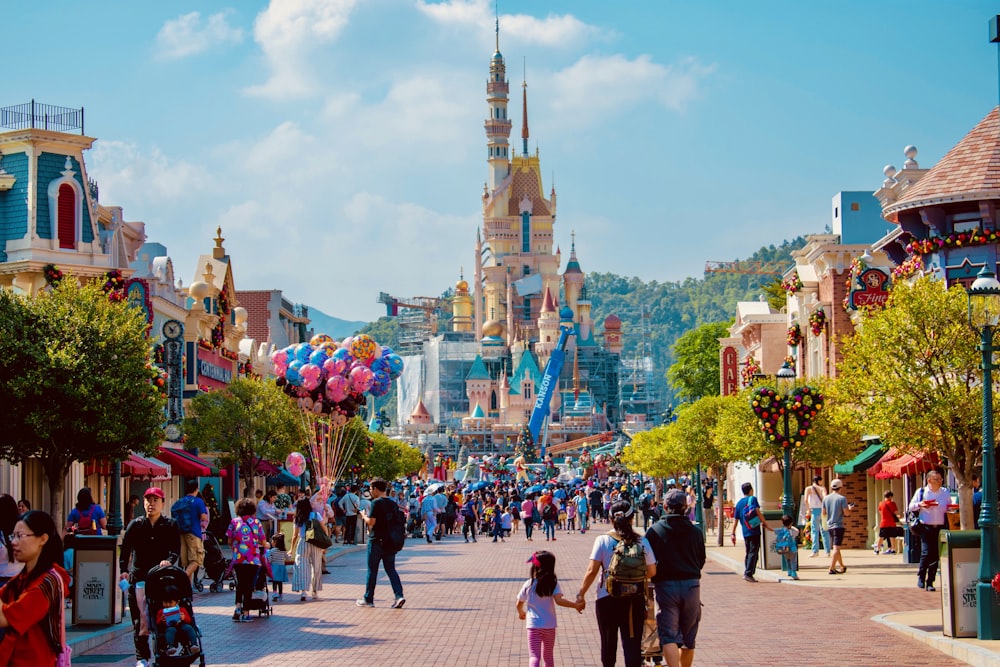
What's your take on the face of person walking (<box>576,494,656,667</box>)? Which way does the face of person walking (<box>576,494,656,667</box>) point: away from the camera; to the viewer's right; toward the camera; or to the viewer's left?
away from the camera

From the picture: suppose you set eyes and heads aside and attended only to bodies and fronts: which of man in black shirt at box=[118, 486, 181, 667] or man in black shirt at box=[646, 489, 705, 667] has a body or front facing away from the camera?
man in black shirt at box=[646, 489, 705, 667]

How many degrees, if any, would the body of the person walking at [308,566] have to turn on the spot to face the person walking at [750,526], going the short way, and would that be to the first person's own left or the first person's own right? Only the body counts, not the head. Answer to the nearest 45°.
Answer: approximately 90° to the first person's own right

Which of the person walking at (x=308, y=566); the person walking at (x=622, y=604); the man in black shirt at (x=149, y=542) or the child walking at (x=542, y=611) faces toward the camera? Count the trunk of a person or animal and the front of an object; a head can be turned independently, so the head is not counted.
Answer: the man in black shirt

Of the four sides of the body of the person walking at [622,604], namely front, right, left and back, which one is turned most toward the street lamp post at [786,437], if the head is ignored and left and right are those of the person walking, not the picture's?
front

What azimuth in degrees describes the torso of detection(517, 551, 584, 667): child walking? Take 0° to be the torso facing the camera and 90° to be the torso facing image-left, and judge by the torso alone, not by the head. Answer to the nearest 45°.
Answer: approximately 180°

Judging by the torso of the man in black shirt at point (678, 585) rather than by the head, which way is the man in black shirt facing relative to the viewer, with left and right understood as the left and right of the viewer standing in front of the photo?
facing away from the viewer

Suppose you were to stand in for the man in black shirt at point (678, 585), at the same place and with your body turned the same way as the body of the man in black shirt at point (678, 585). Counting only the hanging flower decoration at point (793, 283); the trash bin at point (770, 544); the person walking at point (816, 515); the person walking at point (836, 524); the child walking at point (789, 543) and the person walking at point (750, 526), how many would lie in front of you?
6

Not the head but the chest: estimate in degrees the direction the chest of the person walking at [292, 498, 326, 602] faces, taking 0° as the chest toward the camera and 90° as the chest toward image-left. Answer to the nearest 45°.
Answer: approximately 180°

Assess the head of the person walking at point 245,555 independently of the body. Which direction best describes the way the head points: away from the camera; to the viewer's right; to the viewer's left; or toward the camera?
away from the camera

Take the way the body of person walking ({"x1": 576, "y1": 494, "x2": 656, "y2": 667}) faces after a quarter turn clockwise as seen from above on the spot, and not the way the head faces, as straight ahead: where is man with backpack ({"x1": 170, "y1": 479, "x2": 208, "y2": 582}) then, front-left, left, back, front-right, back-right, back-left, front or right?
back-left

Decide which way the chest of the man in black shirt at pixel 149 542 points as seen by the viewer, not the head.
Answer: toward the camera

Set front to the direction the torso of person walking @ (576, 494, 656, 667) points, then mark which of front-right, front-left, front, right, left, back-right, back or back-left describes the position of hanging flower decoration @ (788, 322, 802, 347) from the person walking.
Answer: front

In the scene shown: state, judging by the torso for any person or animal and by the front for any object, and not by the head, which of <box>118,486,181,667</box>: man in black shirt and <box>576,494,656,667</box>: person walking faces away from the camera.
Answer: the person walking

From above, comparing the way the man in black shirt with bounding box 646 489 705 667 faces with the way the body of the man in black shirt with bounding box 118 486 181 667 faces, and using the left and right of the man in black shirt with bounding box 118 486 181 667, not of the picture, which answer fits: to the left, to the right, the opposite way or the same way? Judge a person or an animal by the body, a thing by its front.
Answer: the opposite way

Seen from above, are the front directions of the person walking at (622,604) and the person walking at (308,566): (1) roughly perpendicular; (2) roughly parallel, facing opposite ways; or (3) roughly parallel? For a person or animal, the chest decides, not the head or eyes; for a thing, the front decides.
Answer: roughly parallel

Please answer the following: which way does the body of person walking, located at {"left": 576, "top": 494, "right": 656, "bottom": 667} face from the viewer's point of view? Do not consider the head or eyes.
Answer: away from the camera

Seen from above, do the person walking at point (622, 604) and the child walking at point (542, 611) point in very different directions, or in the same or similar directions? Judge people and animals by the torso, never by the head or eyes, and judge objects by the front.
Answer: same or similar directions

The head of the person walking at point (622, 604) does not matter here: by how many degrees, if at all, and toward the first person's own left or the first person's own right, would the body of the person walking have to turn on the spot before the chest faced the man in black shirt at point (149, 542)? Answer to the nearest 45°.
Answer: approximately 90° to the first person's own left
